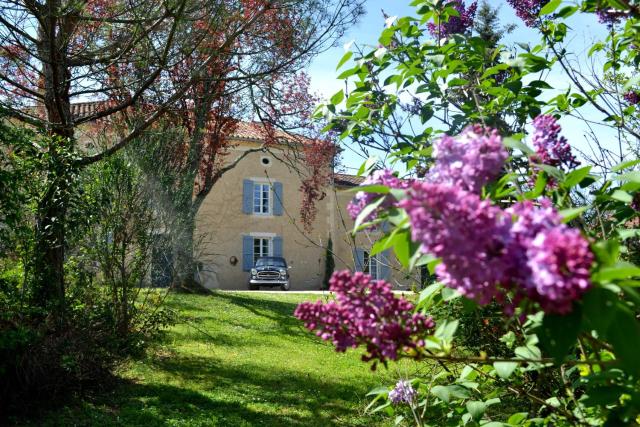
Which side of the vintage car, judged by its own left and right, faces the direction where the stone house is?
back

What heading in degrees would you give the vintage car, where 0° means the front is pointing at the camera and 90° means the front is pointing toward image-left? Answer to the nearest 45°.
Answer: approximately 0°
